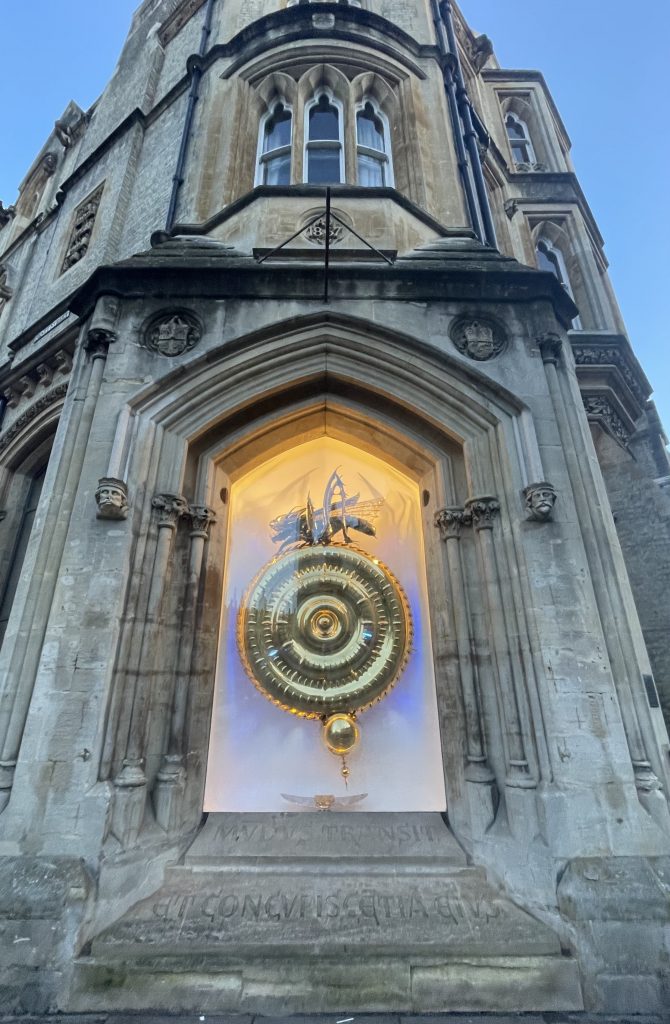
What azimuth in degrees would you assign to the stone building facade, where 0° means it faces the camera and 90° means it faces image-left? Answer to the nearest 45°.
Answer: approximately 0°
